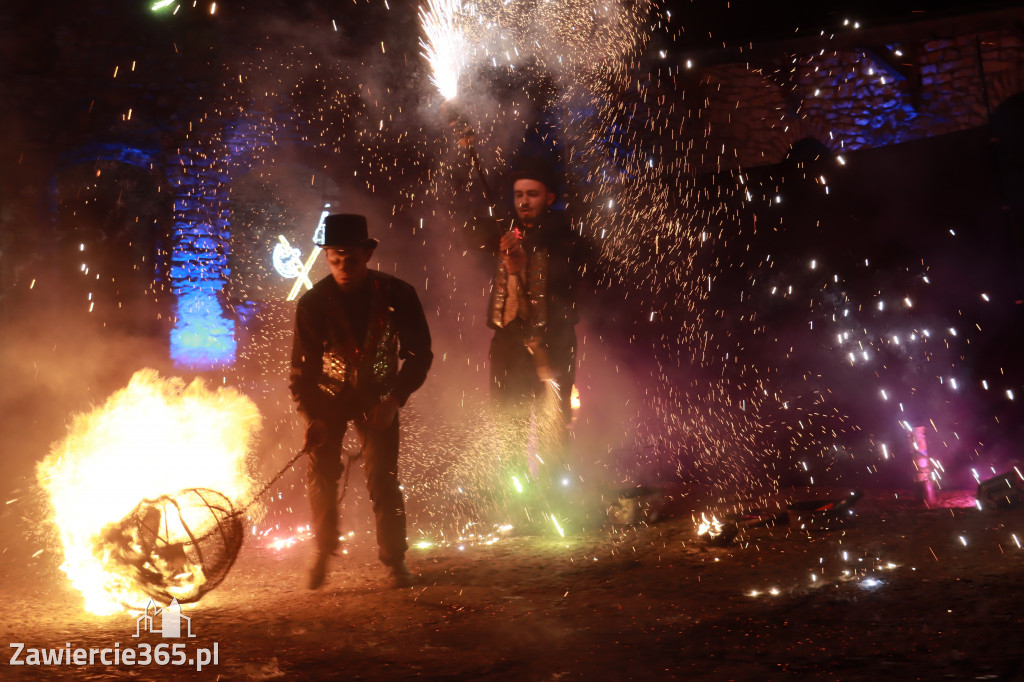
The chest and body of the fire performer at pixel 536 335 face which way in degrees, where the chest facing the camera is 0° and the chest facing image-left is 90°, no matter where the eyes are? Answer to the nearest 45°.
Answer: approximately 45°

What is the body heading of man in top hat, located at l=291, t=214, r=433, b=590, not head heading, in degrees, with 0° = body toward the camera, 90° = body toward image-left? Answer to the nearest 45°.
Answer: approximately 0°

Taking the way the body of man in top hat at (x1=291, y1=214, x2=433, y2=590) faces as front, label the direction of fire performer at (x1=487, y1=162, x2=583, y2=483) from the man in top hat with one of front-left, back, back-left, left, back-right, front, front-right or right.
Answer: back-left

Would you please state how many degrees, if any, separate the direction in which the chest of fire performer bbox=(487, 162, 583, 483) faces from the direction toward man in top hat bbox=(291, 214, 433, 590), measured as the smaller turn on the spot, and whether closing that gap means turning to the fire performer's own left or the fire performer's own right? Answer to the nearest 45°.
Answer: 0° — they already face them
